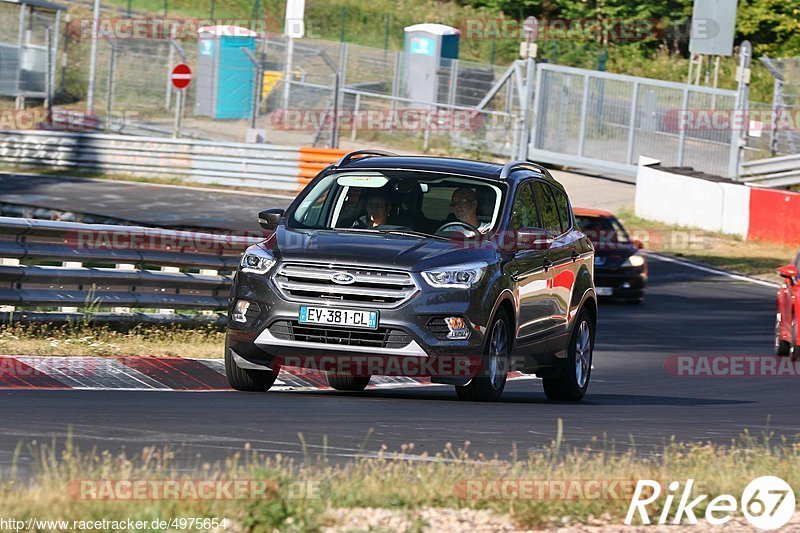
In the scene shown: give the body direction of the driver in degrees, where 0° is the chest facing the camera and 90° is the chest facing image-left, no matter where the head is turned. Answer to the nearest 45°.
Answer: approximately 45°

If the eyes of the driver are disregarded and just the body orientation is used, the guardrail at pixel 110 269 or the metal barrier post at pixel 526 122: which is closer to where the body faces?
the guardrail

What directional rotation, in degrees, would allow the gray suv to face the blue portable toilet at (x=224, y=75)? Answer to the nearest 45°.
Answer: approximately 135° to its right

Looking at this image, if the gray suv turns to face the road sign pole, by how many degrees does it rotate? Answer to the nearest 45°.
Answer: approximately 135° to its right

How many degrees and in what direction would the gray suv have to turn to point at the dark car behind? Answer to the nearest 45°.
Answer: approximately 135° to its right

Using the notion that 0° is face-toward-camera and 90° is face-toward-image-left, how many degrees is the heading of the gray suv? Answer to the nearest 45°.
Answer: approximately 45°

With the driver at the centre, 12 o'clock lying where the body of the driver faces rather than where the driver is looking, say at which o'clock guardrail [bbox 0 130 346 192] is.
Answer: The guardrail is roughly at 4 o'clock from the driver.

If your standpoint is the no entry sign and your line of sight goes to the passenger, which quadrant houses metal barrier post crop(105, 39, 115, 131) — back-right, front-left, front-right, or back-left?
back-right

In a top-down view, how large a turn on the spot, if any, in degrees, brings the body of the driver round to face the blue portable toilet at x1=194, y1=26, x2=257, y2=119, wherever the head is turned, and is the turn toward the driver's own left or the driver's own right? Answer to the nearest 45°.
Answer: approximately 135° to the driver's own right

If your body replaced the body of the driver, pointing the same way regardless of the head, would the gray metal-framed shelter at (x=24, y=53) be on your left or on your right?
on your right

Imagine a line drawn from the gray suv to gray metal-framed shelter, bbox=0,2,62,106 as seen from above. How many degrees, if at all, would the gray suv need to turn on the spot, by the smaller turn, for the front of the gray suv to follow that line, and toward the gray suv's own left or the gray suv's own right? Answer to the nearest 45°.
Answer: approximately 135° to the gray suv's own right
